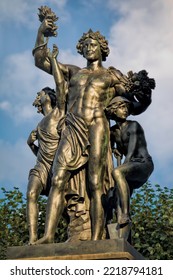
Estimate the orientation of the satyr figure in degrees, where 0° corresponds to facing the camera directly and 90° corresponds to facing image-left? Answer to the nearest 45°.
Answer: approximately 45°

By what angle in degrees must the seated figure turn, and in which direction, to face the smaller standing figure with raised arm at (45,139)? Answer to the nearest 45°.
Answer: approximately 45° to its right
